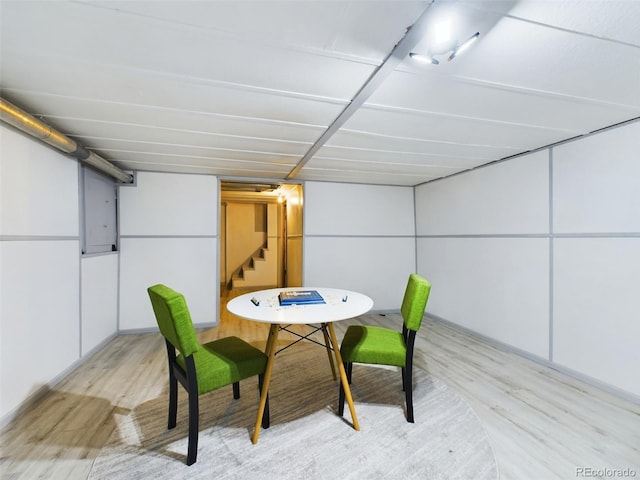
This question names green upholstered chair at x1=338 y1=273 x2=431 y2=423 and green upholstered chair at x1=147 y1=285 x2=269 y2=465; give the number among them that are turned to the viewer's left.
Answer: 1

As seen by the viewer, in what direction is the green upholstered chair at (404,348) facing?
to the viewer's left

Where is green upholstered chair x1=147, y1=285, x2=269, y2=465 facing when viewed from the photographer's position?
facing away from the viewer and to the right of the viewer

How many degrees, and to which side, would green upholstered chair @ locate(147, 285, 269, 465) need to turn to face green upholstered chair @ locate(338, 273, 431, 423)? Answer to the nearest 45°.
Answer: approximately 45° to its right

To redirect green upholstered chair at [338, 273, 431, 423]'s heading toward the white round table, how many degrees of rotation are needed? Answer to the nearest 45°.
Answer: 0° — it already faces it
